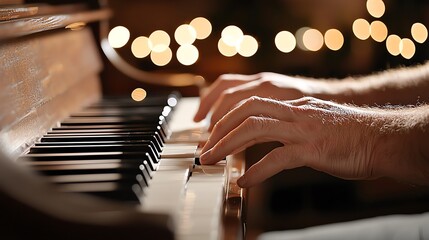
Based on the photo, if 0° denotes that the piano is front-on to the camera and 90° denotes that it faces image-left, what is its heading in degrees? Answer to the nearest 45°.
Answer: approximately 270°
